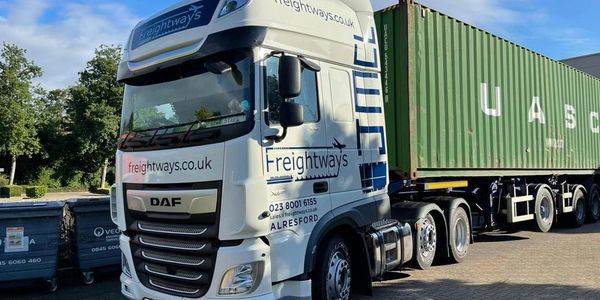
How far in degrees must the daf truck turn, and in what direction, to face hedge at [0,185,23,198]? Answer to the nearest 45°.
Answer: approximately 90° to its right

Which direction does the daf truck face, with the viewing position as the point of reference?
facing the viewer and to the left of the viewer

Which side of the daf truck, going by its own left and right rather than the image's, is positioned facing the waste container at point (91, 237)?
right

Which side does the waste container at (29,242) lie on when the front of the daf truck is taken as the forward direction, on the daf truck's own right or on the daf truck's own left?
on the daf truck's own right

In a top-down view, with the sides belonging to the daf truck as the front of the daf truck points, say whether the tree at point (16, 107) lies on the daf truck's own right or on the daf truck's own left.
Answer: on the daf truck's own right

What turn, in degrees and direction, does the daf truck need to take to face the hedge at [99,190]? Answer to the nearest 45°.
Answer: approximately 90° to its right

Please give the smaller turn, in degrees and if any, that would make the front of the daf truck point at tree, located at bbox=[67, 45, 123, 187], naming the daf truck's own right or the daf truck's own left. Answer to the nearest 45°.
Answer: approximately 90° to the daf truck's own right

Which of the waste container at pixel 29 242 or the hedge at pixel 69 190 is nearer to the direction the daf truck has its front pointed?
the waste container

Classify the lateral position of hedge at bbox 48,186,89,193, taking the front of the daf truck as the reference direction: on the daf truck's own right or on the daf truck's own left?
on the daf truck's own right
